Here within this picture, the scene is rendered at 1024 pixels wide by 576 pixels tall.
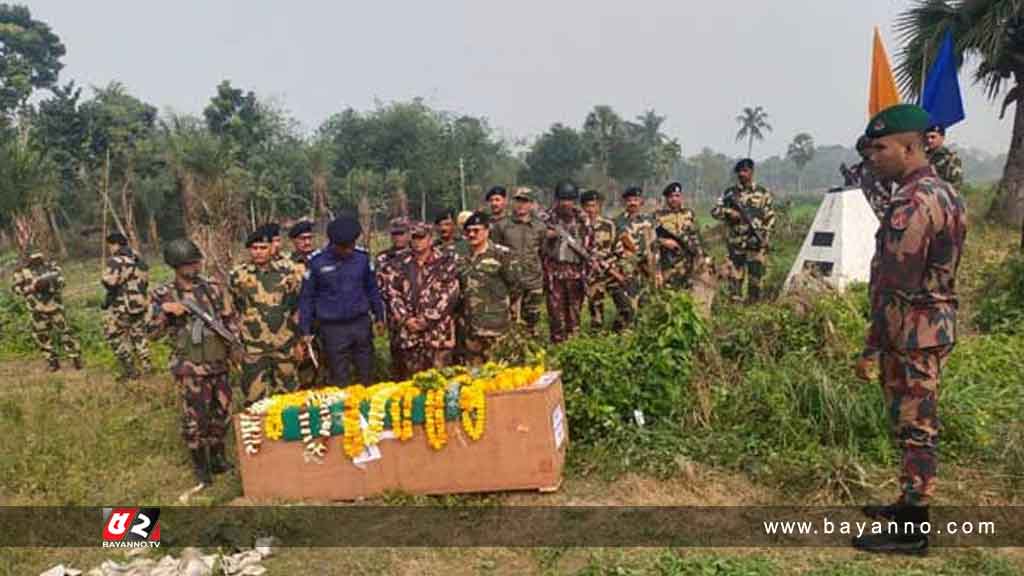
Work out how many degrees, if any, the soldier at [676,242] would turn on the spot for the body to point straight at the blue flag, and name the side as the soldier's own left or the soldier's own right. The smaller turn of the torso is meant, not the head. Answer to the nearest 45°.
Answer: approximately 135° to the soldier's own left

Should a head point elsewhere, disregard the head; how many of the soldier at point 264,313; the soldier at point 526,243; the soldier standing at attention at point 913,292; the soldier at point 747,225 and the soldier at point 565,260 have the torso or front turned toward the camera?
4

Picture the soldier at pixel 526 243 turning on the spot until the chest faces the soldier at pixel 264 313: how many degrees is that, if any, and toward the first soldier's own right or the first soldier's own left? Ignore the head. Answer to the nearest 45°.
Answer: approximately 45° to the first soldier's own right

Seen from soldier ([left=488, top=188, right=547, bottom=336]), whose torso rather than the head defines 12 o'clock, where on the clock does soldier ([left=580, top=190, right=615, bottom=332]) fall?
soldier ([left=580, top=190, right=615, bottom=332]) is roughly at 8 o'clock from soldier ([left=488, top=188, right=547, bottom=336]).

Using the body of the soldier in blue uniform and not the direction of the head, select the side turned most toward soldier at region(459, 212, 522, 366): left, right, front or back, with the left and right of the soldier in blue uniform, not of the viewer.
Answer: left

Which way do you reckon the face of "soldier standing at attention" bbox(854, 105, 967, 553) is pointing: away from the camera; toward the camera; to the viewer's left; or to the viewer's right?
to the viewer's left

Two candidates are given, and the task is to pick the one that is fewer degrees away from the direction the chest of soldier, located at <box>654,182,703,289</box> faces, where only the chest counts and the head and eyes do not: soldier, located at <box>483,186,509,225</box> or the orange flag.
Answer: the soldier

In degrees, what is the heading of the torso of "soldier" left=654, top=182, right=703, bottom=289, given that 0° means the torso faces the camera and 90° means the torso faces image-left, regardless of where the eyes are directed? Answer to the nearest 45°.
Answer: approximately 0°

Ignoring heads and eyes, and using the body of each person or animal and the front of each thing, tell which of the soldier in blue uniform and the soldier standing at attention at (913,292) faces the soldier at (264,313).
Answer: the soldier standing at attention

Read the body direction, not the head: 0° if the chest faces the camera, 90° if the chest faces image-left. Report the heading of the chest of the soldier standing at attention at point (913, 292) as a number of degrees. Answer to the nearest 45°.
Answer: approximately 90°

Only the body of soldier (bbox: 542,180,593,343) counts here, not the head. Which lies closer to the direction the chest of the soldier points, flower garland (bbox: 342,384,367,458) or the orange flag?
the flower garland

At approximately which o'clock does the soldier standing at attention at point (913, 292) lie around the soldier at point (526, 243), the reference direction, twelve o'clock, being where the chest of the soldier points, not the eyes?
The soldier standing at attention is roughly at 11 o'clock from the soldier.

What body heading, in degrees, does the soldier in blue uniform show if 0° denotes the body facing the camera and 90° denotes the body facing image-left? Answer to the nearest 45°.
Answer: approximately 0°

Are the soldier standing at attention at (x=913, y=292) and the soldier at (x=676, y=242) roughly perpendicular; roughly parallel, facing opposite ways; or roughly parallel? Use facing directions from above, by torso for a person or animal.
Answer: roughly perpendicular
